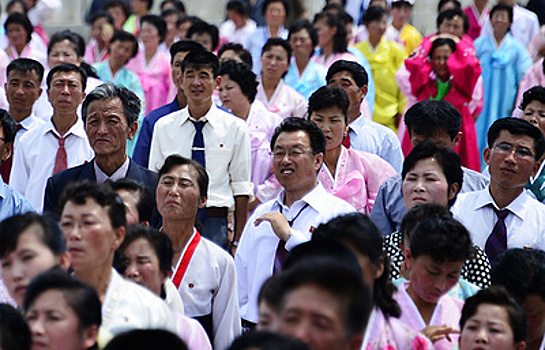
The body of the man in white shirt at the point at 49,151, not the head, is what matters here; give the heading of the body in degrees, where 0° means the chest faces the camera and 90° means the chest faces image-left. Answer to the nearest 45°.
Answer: approximately 0°

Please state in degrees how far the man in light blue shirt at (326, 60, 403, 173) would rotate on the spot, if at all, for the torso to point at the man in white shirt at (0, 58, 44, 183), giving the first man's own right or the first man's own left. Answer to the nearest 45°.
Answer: approximately 45° to the first man's own right

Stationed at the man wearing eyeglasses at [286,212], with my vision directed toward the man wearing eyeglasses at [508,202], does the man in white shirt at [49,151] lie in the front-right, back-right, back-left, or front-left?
back-left

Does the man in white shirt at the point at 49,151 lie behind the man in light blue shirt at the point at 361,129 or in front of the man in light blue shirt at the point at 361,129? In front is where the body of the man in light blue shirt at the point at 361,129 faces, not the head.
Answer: in front

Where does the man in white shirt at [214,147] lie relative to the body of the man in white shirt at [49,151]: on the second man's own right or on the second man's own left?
on the second man's own left

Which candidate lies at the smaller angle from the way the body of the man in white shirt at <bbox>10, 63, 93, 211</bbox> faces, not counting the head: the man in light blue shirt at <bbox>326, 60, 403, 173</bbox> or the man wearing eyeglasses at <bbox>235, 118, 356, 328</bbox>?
the man wearing eyeglasses

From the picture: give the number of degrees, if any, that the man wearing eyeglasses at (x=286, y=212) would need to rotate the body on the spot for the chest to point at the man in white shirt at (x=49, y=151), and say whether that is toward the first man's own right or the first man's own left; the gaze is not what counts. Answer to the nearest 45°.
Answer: approximately 90° to the first man's own right

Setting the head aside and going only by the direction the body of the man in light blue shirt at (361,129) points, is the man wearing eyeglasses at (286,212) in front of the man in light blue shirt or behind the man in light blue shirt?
in front

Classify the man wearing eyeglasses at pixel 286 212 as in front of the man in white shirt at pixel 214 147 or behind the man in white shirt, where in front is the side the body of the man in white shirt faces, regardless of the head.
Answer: in front
